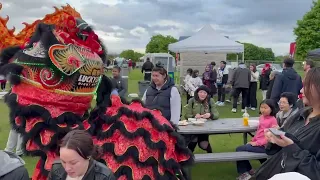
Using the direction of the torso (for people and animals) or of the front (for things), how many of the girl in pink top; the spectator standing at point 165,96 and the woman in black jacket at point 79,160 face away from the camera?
0

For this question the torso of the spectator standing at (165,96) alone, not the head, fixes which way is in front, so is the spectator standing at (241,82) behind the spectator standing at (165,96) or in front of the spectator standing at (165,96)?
behind

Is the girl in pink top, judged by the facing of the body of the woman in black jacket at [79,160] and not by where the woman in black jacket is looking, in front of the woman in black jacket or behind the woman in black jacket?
behind

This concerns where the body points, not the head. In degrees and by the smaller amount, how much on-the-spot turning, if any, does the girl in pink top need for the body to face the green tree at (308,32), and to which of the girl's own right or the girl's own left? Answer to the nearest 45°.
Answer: approximately 90° to the girl's own right

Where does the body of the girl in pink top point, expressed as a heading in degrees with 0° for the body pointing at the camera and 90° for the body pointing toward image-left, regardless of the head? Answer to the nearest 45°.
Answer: approximately 90°

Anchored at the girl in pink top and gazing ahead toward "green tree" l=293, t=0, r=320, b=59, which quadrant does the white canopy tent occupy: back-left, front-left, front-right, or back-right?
front-left

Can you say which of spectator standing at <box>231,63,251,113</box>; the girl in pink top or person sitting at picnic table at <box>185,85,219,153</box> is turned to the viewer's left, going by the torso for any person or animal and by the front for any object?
the girl in pink top

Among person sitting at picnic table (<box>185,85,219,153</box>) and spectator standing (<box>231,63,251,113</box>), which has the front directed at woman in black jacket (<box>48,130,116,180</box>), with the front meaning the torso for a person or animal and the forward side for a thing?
the person sitting at picnic table

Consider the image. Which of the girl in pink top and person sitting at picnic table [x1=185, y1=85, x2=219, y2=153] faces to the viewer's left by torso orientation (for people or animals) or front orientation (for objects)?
the girl in pink top

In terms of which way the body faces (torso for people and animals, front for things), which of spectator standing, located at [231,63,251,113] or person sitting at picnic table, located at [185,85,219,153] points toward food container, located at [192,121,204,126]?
the person sitting at picnic table

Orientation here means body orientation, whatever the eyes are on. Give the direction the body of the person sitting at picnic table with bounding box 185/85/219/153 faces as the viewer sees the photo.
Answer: toward the camera

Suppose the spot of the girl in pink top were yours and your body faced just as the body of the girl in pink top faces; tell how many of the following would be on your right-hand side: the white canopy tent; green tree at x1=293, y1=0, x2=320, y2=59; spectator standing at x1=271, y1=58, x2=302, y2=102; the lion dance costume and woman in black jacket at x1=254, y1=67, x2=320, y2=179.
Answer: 3

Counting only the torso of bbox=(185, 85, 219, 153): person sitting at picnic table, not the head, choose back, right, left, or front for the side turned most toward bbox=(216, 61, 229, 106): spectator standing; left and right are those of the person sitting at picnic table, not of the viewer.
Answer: back

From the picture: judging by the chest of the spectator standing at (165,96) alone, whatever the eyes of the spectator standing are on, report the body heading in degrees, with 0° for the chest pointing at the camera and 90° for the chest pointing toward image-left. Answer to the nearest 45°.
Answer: approximately 45°

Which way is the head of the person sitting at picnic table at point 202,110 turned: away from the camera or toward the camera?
toward the camera
